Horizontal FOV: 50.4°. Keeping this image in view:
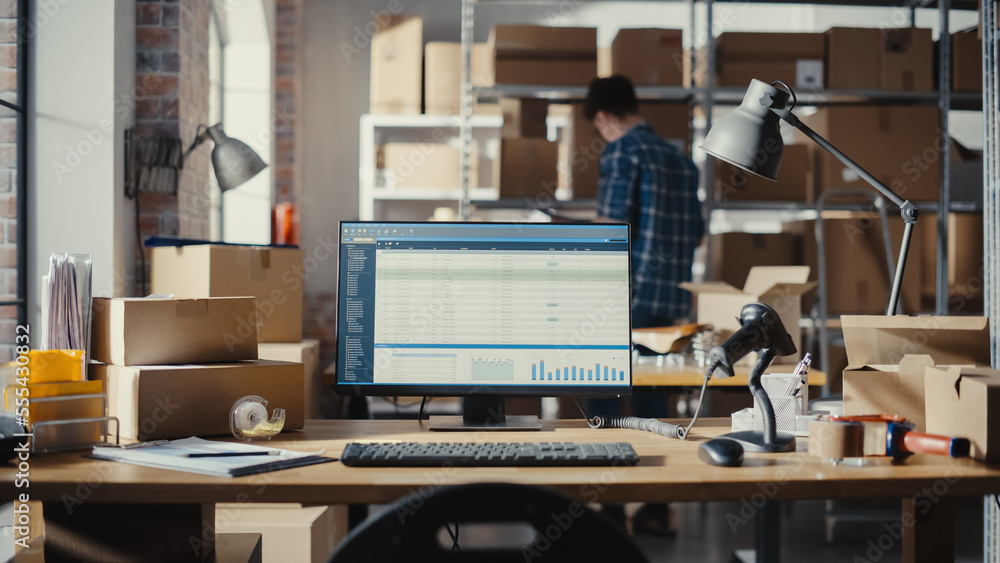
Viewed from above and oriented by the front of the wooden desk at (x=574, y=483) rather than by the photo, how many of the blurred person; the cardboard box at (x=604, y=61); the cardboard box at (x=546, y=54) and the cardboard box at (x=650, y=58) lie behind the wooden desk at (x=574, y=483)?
4

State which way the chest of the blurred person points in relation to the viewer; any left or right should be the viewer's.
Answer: facing away from the viewer and to the left of the viewer

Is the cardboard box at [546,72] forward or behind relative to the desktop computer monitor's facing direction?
behind

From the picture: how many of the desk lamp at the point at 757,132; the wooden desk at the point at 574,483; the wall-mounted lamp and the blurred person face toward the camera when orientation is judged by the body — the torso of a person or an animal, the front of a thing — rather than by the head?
1

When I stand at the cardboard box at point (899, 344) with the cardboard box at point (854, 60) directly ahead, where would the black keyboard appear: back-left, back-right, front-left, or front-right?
back-left

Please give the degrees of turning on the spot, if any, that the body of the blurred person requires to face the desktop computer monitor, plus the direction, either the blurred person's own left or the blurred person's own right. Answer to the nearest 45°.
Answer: approximately 135° to the blurred person's own left

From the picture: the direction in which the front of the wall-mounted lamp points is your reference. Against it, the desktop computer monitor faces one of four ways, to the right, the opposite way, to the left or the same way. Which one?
to the right

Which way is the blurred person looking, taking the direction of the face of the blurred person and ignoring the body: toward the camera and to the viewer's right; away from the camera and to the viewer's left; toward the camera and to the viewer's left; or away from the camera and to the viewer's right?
away from the camera and to the viewer's left

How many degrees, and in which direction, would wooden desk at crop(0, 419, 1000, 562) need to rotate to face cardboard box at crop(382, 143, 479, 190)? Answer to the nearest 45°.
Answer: approximately 180°

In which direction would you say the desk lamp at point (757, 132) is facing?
to the viewer's left

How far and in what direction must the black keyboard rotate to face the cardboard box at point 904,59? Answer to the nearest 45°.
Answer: approximately 135° to its left

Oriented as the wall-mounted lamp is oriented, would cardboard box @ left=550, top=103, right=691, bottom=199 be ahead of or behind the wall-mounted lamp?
ahead

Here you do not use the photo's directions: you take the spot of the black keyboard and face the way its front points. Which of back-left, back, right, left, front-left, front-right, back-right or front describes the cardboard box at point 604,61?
back
